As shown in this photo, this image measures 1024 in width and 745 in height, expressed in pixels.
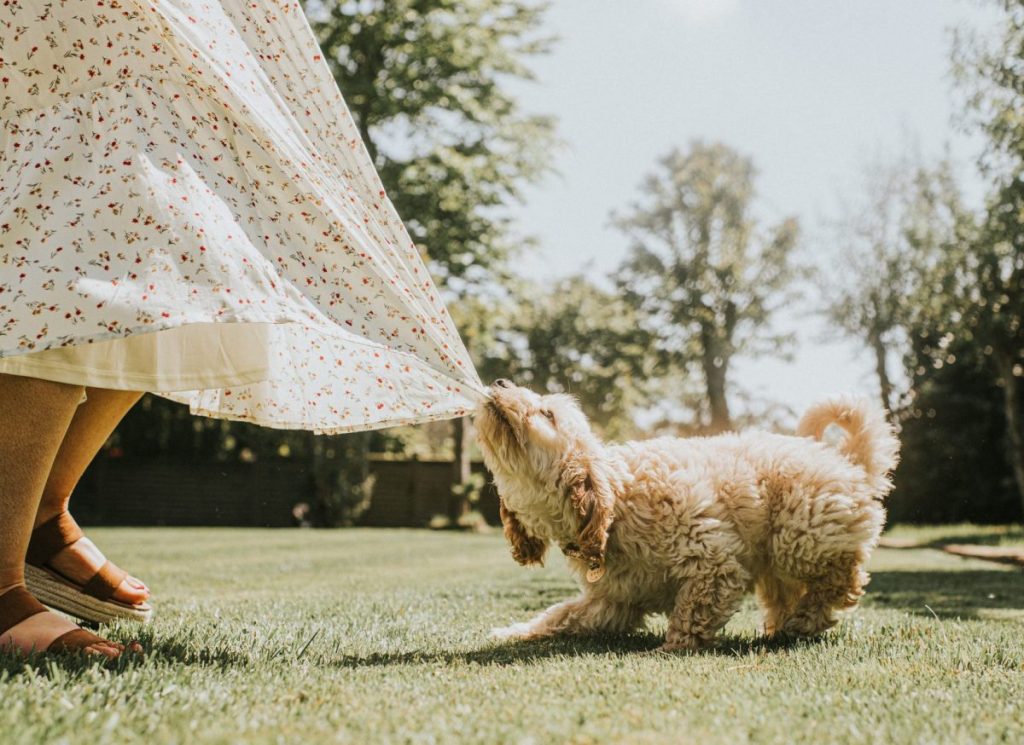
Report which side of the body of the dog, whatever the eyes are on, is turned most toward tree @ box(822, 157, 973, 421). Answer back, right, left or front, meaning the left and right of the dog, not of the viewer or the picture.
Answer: right

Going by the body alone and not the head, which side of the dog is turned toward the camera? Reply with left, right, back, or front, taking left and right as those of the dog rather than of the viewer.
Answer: left

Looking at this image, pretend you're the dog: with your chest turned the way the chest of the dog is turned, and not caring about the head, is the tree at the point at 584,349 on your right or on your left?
on your right

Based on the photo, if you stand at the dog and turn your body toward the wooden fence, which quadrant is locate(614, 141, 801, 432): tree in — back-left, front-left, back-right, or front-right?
front-right

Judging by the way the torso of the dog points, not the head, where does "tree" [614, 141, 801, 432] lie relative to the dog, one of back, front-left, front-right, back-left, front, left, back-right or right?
right

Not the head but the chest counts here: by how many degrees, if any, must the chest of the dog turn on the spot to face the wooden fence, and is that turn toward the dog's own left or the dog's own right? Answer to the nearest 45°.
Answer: approximately 45° to the dog's own right
